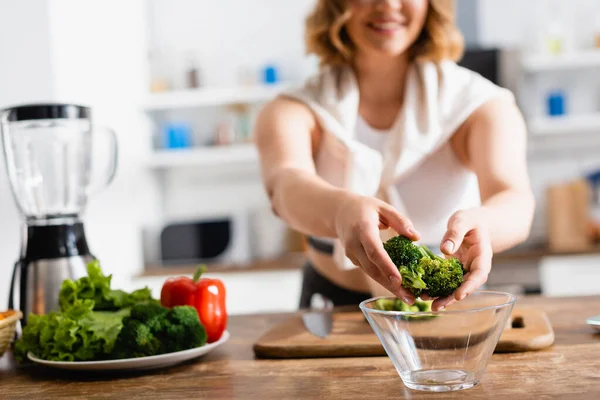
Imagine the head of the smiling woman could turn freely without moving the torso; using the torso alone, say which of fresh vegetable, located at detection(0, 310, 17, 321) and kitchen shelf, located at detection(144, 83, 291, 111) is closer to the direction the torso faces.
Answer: the fresh vegetable

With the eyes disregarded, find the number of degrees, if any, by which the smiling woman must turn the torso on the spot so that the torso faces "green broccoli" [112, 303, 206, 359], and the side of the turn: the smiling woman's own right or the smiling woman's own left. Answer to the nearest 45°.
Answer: approximately 45° to the smiling woman's own right

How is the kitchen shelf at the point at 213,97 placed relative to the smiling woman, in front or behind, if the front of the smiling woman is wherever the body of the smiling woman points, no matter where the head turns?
behind

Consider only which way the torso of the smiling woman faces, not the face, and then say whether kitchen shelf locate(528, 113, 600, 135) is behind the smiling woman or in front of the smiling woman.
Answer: behind

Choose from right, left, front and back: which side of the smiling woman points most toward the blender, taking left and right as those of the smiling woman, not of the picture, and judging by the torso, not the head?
right

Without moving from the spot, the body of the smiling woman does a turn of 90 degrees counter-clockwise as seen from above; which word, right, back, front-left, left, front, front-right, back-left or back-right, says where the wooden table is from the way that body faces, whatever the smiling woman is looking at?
right

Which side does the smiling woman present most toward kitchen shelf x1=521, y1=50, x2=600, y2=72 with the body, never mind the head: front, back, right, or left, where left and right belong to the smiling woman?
back

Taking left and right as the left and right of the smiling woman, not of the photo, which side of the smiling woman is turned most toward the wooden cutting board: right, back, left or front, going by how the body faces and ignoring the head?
front

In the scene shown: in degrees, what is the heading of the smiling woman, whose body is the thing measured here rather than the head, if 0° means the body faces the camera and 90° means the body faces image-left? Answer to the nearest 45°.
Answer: approximately 0°

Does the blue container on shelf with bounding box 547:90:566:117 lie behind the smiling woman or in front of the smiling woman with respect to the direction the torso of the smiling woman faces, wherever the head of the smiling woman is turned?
behind

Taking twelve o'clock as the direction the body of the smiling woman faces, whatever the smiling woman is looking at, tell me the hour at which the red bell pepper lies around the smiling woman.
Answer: The red bell pepper is roughly at 1 o'clock from the smiling woman.

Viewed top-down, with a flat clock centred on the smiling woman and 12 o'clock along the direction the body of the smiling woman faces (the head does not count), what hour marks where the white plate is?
The white plate is roughly at 1 o'clock from the smiling woman.

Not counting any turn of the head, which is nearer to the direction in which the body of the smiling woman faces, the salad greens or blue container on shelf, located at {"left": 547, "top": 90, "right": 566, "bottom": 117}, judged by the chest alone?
the salad greens
